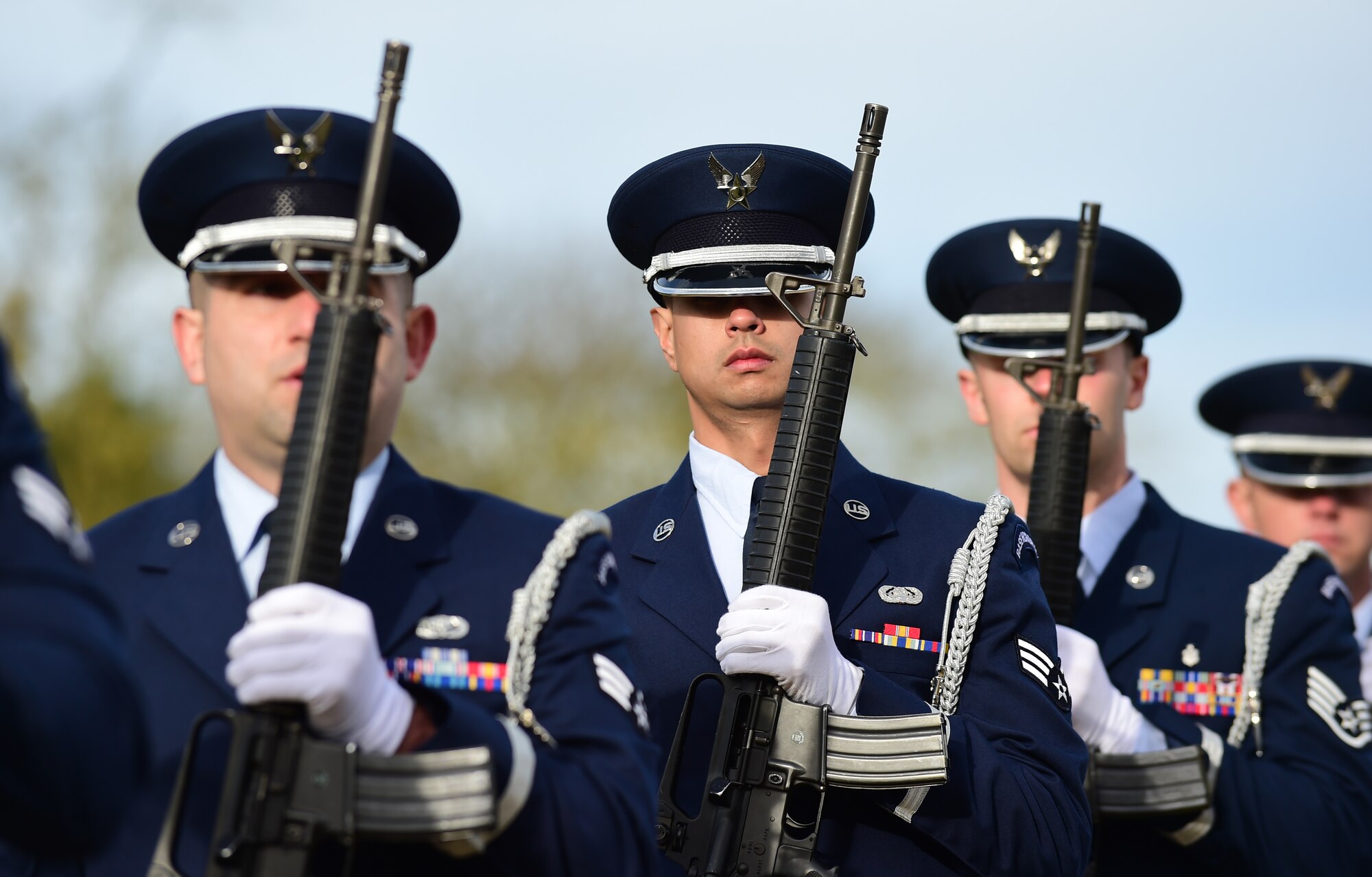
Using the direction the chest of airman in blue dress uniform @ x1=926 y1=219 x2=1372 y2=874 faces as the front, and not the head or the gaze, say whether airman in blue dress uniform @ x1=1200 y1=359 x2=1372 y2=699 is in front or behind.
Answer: behind

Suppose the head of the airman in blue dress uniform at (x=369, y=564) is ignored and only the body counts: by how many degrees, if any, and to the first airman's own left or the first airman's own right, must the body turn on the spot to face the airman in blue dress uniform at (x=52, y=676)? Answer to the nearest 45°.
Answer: approximately 45° to the first airman's own right

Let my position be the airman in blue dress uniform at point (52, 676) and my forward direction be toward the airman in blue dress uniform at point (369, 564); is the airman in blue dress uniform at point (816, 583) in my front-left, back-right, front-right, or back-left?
front-right

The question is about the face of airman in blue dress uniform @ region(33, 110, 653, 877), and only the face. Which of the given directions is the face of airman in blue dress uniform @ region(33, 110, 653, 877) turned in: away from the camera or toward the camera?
toward the camera

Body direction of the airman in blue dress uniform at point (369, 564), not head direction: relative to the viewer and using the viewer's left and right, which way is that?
facing the viewer

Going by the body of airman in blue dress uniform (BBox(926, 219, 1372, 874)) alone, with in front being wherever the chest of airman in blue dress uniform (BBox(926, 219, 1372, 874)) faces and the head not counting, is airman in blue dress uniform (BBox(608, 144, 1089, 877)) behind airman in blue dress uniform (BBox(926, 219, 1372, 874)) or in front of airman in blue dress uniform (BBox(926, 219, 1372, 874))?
in front

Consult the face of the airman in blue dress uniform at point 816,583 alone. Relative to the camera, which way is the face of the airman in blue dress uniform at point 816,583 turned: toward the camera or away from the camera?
toward the camera

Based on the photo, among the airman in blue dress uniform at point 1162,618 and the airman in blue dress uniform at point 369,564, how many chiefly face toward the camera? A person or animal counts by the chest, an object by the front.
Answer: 2

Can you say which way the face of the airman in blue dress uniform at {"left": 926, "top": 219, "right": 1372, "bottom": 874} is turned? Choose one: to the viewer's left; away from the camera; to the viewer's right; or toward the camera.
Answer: toward the camera

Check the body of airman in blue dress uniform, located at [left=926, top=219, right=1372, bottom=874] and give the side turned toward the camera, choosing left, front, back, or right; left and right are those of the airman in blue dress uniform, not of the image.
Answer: front
